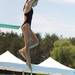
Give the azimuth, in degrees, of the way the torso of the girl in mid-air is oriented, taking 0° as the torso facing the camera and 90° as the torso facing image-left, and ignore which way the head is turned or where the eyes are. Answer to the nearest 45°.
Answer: approximately 270°
